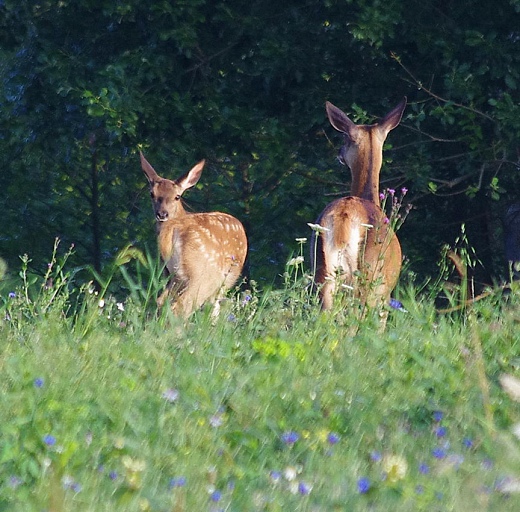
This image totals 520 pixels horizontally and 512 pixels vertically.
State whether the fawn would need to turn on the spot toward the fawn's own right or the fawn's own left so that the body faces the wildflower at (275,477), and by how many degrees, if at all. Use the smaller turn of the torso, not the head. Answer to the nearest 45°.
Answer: approximately 45° to the fawn's own left

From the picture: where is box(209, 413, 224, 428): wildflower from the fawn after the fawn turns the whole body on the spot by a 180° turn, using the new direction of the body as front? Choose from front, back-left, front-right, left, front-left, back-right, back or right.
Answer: back-right

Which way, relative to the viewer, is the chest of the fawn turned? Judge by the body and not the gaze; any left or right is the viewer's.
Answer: facing the viewer and to the left of the viewer

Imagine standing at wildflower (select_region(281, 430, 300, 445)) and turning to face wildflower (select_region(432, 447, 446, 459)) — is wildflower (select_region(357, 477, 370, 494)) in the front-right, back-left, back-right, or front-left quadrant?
front-right

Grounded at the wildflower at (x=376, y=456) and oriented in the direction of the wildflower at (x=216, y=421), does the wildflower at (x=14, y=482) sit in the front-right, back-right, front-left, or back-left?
front-left

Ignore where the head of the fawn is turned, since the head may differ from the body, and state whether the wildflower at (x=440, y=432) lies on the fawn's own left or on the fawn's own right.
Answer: on the fawn's own left

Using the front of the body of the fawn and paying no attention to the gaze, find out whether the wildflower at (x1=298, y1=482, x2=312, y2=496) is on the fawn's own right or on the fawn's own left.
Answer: on the fawn's own left

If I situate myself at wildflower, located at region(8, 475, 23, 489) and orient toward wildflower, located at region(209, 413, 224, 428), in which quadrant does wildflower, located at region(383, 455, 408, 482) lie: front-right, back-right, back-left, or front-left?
front-right
